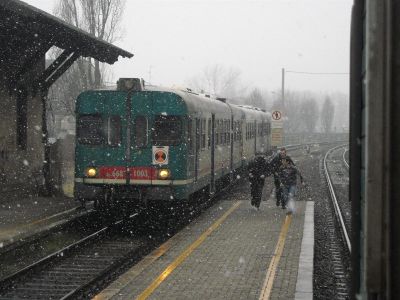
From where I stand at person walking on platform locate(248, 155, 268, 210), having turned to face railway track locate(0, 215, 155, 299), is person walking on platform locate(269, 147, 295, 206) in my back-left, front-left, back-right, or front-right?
back-left

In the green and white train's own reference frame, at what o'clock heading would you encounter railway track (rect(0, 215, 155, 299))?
The railway track is roughly at 11 o'clock from the green and white train.

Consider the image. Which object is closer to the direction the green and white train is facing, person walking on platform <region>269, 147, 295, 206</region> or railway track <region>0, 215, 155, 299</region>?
the railway track

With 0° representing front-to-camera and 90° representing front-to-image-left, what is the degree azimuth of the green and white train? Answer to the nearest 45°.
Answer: approximately 45°
